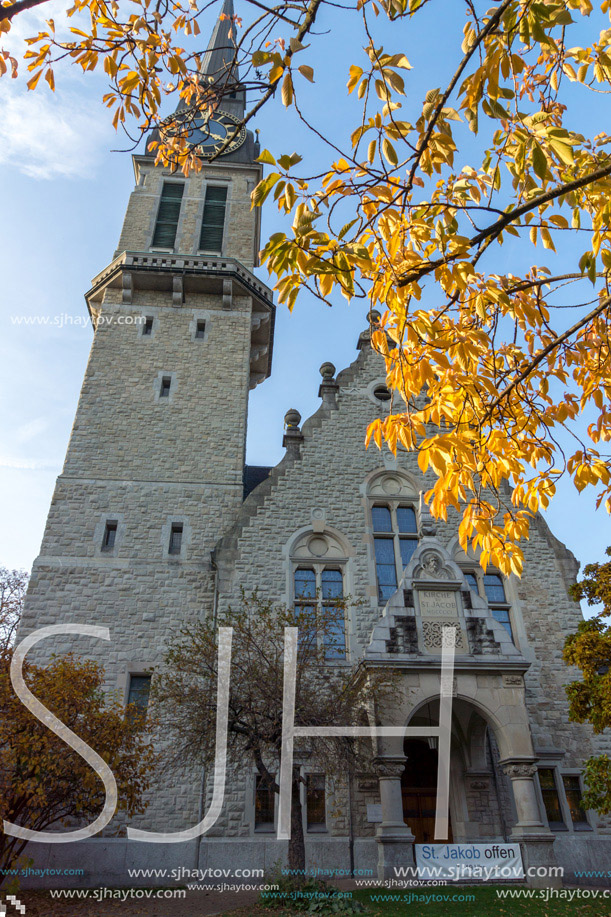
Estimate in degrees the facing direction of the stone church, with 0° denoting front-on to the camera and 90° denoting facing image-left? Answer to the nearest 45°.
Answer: approximately 0°

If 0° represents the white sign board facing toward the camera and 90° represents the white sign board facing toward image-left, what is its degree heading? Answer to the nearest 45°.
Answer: approximately 0°

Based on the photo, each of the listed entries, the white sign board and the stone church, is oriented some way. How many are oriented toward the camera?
2
